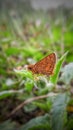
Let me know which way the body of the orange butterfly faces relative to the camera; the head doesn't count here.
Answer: to the viewer's left
